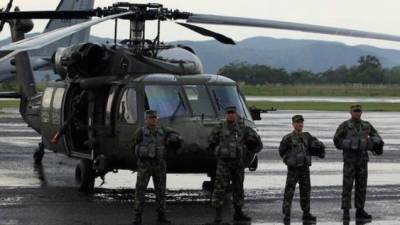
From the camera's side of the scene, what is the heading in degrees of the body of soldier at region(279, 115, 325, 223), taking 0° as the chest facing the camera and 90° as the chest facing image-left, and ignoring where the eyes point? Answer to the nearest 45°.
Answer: approximately 315°

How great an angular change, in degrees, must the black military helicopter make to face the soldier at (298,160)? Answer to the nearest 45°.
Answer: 0° — it already faces them

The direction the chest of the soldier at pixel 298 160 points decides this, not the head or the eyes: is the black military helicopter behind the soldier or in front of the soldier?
behind

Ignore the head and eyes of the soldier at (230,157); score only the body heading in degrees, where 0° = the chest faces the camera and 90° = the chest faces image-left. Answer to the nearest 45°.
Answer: approximately 0°

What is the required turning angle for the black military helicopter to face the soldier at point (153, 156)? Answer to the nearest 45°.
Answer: approximately 45° to its right

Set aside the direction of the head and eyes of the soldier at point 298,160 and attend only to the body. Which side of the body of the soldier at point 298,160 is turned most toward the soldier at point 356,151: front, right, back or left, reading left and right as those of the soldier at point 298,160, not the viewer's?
left

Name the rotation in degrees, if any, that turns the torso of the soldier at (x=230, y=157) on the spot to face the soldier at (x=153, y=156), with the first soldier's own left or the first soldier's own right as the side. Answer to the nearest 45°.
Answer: approximately 90° to the first soldier's own right

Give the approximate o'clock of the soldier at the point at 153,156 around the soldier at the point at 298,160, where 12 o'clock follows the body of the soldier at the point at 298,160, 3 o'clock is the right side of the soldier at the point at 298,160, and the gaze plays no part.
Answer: the soldier at the point at 153,156 is roughly at 4 o'clock from the soldier at the point at 298,160.

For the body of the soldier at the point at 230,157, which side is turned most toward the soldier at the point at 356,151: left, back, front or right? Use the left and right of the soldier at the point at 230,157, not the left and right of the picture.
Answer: left

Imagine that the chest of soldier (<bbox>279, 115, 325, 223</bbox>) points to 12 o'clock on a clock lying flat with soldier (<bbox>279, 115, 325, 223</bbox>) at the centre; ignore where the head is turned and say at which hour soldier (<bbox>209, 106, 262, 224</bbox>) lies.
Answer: soldier (<bbox>209, 106, 262, 224</bbox>) is roughly at 4 o'clock from soldier (<bbox>279, 115, 325, 223</bbox>).

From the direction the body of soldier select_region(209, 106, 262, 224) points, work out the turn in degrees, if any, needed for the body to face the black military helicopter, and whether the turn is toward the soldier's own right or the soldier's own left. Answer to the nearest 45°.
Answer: approximately 135° to the soldier's own right
